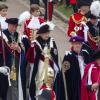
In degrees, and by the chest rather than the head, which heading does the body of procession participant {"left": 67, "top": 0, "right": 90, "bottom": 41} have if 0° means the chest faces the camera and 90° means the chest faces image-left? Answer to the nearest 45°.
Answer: approximately 315°

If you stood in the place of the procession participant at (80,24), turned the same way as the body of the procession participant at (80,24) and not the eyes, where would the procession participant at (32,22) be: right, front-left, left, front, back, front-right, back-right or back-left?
back-right

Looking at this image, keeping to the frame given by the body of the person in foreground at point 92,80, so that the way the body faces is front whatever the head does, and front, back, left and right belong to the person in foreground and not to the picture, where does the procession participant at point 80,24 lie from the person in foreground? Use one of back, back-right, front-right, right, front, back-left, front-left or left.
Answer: back-left
